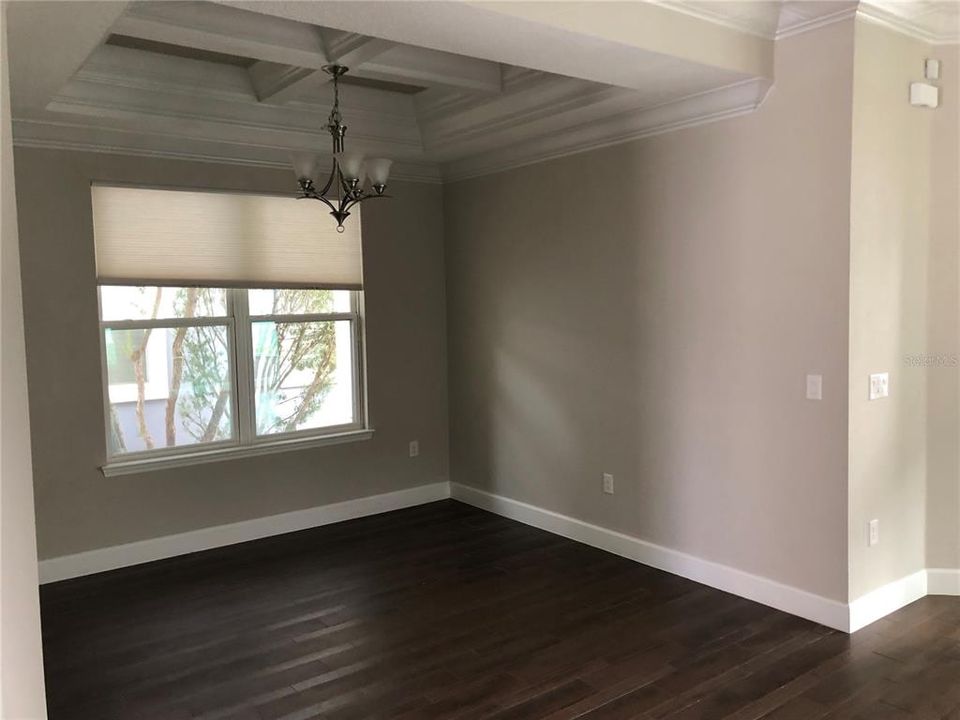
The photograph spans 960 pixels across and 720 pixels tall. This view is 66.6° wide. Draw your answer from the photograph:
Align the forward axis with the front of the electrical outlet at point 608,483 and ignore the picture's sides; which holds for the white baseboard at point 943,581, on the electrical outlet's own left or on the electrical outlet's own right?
on the electrical outlet's own left

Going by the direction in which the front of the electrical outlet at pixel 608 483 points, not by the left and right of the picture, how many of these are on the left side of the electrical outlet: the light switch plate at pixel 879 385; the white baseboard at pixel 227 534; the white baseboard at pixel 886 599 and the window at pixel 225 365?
2

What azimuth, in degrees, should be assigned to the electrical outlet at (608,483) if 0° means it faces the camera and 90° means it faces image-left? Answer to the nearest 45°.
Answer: approximately 45°

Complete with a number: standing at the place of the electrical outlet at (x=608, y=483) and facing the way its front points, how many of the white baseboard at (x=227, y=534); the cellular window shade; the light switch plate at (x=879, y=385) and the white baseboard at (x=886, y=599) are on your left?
2

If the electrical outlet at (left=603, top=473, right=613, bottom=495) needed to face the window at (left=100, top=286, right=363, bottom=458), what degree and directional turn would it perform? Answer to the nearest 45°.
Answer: approximately 45° to its right

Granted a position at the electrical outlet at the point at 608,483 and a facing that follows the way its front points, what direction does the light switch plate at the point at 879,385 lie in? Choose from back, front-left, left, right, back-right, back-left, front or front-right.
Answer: left

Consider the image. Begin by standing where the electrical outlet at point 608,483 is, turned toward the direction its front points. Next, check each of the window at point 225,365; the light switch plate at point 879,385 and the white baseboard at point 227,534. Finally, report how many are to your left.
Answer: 1
